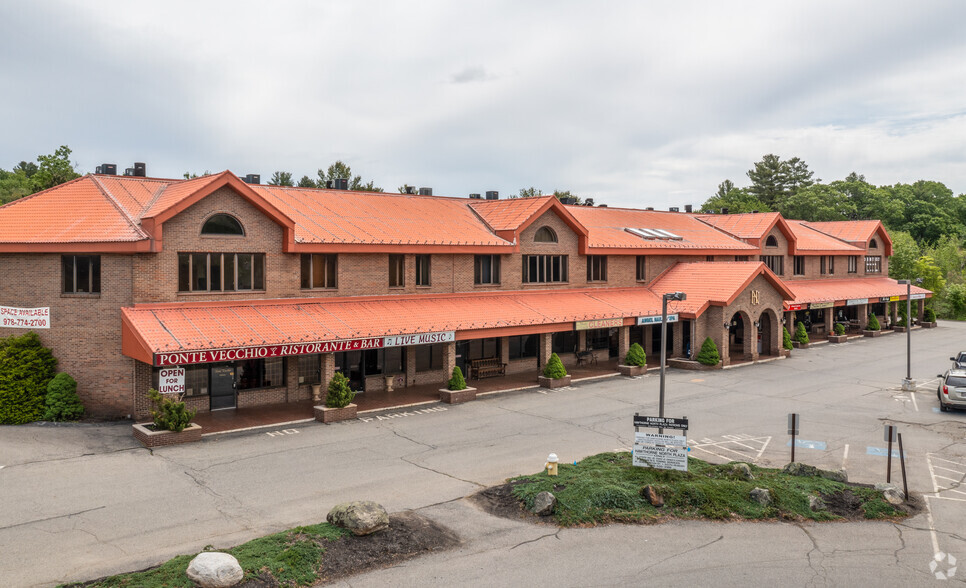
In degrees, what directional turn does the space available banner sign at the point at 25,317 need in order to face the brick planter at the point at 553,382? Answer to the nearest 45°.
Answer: approximately 90° to its left

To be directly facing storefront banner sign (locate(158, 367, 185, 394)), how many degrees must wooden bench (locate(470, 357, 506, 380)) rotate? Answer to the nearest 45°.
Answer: approximately 90° to its right

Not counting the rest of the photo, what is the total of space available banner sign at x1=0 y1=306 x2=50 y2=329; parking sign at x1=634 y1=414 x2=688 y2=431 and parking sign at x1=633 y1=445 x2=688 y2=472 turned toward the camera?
3

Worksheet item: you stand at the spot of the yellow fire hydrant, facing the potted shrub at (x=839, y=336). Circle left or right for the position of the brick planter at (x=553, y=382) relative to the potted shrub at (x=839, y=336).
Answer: left

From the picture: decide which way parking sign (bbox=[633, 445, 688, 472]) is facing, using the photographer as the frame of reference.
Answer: facing the viewer

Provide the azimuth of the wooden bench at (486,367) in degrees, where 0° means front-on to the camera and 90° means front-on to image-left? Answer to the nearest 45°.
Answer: approximately 315°

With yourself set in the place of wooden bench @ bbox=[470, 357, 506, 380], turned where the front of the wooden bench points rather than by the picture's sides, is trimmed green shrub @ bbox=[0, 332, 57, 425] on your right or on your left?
on your right

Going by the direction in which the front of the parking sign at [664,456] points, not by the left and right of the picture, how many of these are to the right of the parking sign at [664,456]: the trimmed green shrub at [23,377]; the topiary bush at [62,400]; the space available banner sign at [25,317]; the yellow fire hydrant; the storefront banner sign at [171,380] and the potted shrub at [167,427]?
6

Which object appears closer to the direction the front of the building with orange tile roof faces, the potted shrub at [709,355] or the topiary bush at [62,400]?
the potted shrub

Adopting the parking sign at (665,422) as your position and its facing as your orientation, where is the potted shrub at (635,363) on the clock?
The potted shrub is roughly at 6 o'clock from the parking sign.

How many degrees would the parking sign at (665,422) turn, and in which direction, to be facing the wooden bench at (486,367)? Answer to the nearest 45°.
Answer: approximately 135° to its right

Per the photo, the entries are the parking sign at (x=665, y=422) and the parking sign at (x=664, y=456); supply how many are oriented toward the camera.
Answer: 2

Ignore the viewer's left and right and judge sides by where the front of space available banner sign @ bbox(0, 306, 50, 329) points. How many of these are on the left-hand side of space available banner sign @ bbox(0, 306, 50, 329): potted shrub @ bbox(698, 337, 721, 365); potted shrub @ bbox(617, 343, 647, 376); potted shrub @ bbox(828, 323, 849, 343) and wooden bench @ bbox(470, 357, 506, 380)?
4

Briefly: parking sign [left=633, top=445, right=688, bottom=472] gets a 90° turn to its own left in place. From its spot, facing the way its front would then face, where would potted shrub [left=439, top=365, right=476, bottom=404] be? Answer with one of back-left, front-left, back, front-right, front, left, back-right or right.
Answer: back-left

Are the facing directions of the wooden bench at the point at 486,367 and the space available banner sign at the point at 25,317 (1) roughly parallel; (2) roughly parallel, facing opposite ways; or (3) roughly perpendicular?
roughly parallel

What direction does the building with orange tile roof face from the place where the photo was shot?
facing the viewer and to the right of the viewer
